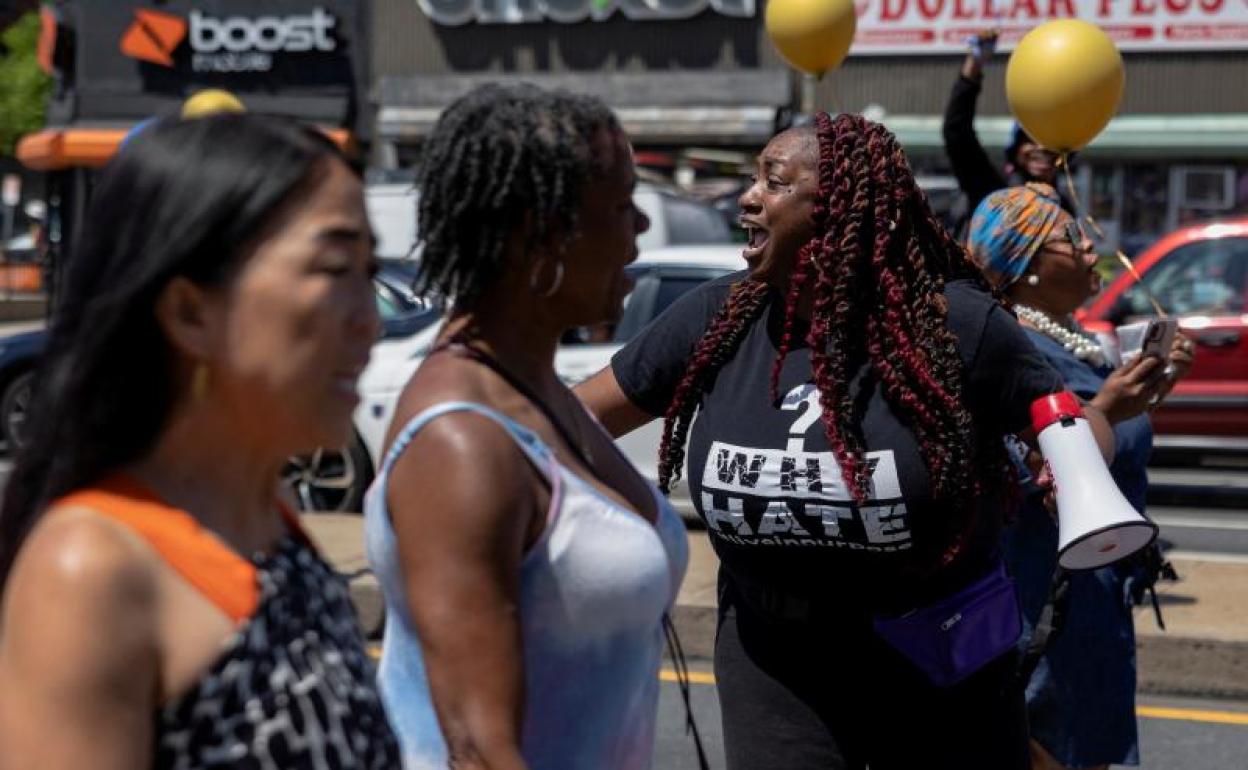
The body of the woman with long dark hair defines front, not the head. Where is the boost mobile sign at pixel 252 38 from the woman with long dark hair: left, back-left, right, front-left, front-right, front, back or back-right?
back-left

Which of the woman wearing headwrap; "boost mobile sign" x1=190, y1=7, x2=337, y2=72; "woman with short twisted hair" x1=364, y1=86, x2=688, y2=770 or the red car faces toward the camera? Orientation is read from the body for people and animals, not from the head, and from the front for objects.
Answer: the boost mobile sign

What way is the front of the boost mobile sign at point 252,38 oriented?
toward the camera

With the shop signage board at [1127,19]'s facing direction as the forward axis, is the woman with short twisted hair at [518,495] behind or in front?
in front

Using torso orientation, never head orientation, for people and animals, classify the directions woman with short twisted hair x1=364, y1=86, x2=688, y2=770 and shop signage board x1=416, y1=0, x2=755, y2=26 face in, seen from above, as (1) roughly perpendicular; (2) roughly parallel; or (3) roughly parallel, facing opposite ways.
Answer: roughly perpendicular

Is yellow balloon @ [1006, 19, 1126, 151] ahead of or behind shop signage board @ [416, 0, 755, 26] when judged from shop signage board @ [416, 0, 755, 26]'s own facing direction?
ahead

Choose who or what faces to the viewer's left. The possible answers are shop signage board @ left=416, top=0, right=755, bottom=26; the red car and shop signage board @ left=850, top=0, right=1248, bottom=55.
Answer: the red car

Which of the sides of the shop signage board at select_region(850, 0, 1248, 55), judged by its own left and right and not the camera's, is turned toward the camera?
front

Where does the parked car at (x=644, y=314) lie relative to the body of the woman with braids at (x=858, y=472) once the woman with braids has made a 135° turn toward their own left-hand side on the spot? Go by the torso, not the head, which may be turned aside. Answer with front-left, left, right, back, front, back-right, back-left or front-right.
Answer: left

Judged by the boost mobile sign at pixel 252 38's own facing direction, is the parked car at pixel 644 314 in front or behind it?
in front

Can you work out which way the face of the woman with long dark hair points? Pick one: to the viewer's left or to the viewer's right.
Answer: to the viewer's right

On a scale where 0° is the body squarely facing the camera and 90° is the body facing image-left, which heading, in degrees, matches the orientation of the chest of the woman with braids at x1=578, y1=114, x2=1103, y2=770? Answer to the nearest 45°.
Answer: approximately 45°

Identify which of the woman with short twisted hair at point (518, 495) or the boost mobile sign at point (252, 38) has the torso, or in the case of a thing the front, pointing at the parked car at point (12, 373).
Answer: the boost mobile sign

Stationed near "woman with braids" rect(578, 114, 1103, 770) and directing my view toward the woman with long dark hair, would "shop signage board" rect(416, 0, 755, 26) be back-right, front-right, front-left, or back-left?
back-right

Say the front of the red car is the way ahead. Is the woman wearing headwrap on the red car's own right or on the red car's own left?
on the red car's own left

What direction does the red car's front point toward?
to the viewer's left
